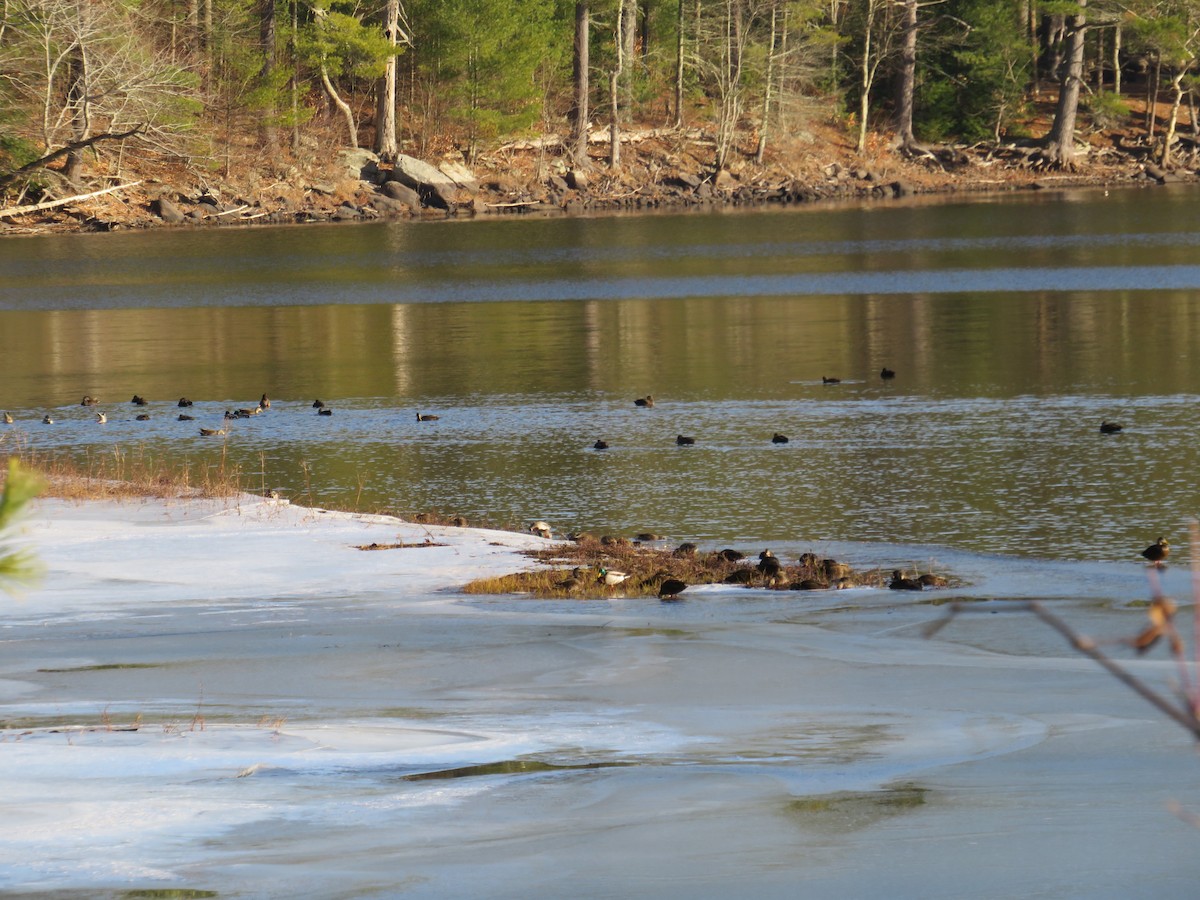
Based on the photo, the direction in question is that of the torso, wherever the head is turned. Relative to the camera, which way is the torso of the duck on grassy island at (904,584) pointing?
to the viewer's left

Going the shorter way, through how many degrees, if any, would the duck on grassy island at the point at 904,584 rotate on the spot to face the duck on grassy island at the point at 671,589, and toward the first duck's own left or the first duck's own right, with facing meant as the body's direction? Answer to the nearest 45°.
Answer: approximately 45° to the first duck's own left

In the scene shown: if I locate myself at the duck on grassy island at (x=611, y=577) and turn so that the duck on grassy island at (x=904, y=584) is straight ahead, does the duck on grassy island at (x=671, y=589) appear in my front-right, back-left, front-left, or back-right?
front-right

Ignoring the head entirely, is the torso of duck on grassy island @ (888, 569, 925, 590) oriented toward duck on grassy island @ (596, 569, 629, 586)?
yes

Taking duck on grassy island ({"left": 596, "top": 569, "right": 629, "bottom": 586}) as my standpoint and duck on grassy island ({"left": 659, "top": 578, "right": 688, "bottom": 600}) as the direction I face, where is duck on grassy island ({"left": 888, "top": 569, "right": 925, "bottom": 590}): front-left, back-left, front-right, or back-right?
front-left
